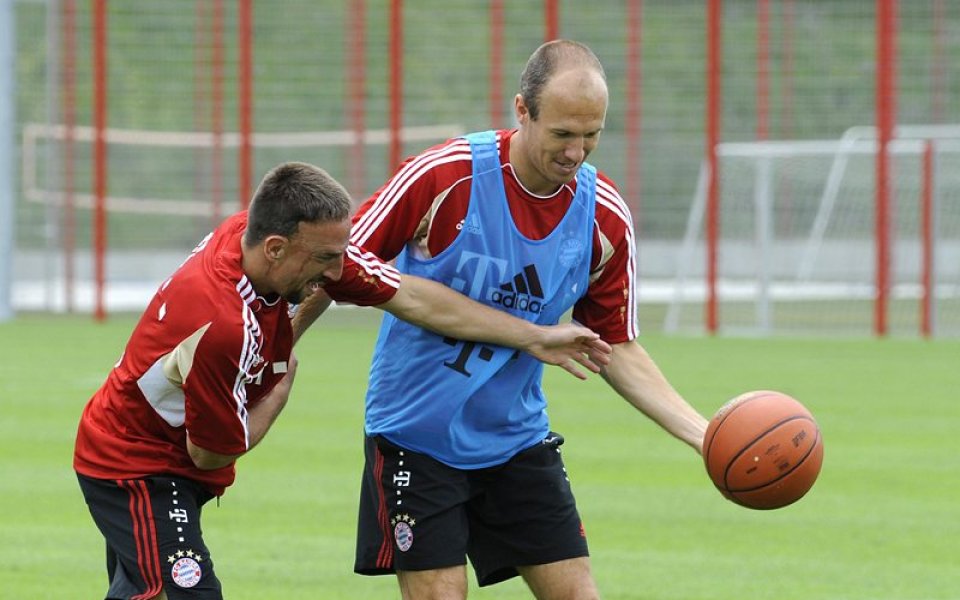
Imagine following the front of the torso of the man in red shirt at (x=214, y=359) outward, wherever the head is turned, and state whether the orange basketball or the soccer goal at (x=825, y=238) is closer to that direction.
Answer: the orange basketball

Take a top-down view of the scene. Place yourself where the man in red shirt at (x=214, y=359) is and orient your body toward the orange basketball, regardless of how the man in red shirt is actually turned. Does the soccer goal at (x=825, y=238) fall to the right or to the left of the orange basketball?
left

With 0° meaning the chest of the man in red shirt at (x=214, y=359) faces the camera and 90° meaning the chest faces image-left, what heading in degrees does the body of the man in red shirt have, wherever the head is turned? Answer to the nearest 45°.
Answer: approximately 270°

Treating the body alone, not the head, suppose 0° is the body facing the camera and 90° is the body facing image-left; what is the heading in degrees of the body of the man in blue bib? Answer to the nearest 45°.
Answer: approximately 315°
